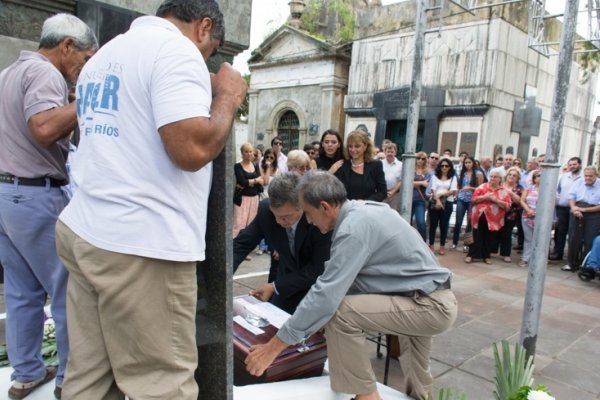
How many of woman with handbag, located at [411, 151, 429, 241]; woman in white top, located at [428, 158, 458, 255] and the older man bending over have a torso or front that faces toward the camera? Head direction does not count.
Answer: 2

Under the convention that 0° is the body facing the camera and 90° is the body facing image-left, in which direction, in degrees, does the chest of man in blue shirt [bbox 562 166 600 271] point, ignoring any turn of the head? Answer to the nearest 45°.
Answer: approximately 45°

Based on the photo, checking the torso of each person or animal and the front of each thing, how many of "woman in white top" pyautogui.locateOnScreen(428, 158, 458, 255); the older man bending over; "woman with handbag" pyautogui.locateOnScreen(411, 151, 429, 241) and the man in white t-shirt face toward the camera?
2

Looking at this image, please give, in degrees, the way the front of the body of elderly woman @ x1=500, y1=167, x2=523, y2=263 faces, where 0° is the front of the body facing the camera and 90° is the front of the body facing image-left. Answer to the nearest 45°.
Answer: approximately 45°

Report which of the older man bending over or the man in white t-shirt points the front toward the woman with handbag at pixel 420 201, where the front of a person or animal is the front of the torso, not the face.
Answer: the man in white t-shirt

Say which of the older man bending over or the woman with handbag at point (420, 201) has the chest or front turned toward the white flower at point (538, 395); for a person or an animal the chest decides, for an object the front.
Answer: the woman with handbag

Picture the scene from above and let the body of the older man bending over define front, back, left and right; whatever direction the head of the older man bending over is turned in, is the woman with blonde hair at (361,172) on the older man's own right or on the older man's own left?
on the older man's own right

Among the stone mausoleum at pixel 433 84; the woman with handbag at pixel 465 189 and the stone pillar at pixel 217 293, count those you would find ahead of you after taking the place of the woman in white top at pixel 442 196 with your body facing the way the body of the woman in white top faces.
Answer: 1

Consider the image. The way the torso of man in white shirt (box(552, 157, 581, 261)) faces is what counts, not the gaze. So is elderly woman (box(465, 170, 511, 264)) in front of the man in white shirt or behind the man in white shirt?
in front

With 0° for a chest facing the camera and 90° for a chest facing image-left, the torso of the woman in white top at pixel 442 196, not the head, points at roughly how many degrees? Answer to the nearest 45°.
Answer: approximately 0°

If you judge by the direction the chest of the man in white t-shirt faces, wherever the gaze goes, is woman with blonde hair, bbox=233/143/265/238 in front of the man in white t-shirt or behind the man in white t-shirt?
in front

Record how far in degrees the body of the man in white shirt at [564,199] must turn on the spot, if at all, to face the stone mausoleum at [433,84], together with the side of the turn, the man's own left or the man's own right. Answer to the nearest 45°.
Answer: approximately 90° to the man's own right

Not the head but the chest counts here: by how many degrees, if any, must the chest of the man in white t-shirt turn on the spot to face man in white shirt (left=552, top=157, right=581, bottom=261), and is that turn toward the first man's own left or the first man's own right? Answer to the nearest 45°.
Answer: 0° — they already face them

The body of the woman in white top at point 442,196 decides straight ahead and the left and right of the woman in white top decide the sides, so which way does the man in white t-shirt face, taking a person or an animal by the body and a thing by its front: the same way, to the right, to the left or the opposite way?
the opposite way
